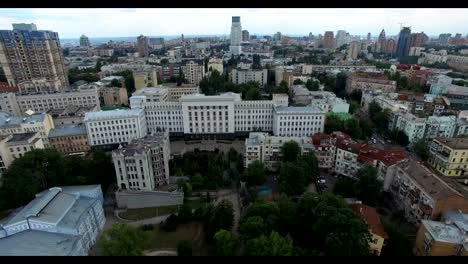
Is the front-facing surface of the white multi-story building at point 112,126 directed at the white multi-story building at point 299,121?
no

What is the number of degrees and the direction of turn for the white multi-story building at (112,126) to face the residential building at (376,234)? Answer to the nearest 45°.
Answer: approximately 45° to its left

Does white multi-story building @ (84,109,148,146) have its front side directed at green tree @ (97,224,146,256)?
yes

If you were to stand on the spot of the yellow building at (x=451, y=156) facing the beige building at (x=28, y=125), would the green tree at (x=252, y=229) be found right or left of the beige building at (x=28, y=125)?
left

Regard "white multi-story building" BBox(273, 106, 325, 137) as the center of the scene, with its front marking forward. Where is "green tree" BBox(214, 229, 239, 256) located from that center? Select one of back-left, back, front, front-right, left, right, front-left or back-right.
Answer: front

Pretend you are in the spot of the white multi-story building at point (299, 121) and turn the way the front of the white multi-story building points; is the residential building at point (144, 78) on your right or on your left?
on your right

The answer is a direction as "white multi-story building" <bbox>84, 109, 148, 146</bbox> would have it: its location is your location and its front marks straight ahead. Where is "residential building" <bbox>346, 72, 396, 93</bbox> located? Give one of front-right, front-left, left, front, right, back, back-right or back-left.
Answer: left

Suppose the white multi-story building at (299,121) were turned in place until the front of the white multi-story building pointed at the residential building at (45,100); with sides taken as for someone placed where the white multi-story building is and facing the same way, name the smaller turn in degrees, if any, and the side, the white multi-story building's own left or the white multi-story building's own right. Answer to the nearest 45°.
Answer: approximately 90° to the white multi-story building's own right

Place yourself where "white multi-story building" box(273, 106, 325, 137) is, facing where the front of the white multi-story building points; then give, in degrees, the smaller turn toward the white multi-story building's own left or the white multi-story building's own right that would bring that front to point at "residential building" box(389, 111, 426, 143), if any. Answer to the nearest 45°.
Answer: approximately 90° to the white multi-story building's own left

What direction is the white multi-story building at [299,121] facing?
toward the camera

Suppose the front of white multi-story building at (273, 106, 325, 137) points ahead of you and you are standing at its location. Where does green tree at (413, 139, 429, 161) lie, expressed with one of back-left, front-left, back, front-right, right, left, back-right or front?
left

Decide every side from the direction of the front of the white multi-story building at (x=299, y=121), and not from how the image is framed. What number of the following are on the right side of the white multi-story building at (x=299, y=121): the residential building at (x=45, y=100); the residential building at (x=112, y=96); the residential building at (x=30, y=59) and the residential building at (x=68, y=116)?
4

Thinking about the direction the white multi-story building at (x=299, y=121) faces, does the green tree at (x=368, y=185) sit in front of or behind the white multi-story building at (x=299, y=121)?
in front

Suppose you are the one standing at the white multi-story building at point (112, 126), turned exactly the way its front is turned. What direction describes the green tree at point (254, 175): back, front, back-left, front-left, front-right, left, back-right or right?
front-left

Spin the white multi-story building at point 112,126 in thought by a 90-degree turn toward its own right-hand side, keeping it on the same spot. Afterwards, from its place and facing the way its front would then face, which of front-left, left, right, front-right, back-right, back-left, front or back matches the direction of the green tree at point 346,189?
back-left

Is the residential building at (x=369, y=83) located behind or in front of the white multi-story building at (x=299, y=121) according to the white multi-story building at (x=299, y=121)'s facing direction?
behind

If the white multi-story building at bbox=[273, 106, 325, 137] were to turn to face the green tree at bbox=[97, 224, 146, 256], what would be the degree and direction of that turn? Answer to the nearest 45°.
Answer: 0° — it already faces it

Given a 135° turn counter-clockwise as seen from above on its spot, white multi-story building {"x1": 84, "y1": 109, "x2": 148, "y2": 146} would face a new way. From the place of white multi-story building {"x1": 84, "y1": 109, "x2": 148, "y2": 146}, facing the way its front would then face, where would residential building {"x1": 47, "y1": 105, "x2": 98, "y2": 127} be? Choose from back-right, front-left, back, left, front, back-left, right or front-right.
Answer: left

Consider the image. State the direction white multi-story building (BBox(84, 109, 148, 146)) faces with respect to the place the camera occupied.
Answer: facing the viewer

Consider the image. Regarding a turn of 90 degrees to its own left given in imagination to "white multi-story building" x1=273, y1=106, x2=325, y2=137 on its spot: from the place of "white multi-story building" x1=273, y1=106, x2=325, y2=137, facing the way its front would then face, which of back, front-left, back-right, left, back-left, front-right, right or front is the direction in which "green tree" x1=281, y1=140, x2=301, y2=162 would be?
right
